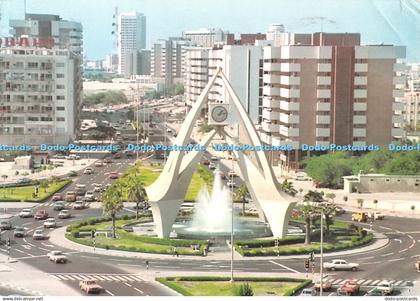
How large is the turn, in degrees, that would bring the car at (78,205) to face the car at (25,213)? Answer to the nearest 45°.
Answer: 0° — it already faces it

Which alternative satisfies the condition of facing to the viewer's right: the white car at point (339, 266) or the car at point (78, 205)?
the white car

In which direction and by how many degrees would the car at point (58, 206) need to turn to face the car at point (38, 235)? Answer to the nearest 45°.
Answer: approximately 45° to its left

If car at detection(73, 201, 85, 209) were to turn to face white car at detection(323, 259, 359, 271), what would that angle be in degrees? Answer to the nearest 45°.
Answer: approximately 90° to its left

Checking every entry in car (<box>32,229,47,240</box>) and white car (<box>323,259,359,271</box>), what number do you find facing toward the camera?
1

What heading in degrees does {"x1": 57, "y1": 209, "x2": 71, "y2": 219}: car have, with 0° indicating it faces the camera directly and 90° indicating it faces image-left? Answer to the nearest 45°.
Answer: approximately 45°

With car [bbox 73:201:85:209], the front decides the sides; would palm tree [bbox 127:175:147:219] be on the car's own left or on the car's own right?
on the car's own left

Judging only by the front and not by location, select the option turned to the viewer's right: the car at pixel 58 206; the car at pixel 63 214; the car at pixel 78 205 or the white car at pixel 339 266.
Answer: the white car

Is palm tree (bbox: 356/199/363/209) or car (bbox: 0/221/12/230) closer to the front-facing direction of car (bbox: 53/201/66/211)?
the car

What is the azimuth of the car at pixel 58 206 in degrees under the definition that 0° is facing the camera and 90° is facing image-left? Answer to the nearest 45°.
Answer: approximately 45°

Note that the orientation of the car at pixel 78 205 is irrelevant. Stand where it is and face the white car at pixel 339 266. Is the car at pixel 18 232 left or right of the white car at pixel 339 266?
right
